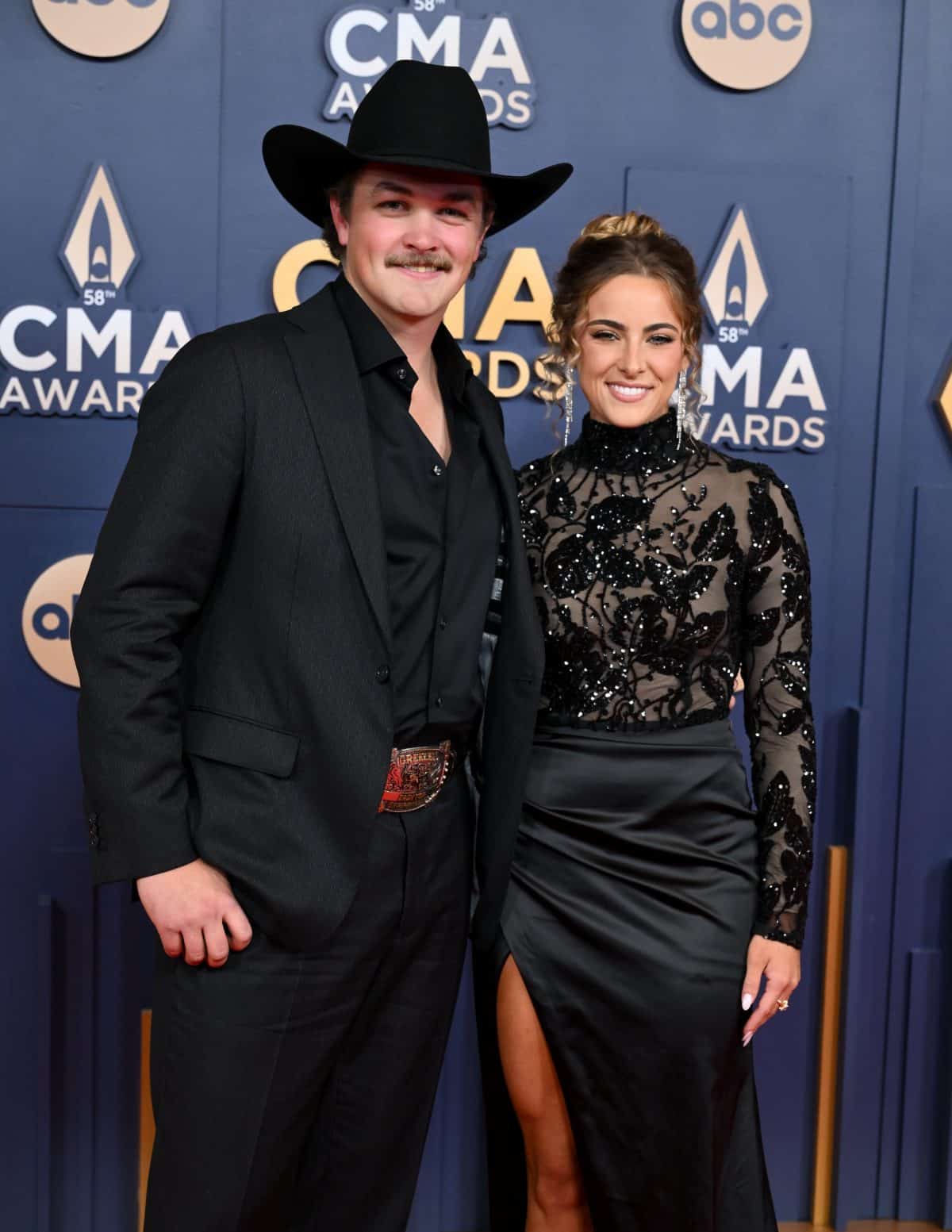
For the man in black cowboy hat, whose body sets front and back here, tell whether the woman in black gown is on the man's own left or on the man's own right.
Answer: on the man's own left

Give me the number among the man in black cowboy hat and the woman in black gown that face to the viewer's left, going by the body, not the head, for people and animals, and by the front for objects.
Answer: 0

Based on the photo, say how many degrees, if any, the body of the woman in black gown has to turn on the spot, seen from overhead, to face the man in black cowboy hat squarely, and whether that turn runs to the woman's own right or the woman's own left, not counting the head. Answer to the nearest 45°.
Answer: approximately 45° to the woman's own right

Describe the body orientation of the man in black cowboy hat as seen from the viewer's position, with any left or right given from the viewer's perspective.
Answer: facing the viewer and to the right of the viewer

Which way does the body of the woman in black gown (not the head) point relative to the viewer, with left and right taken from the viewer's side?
facing the viewer
